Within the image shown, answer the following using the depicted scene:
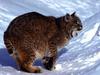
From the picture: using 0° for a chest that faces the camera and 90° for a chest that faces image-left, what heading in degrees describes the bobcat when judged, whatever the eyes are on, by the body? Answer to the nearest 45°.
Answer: approximately 270°
